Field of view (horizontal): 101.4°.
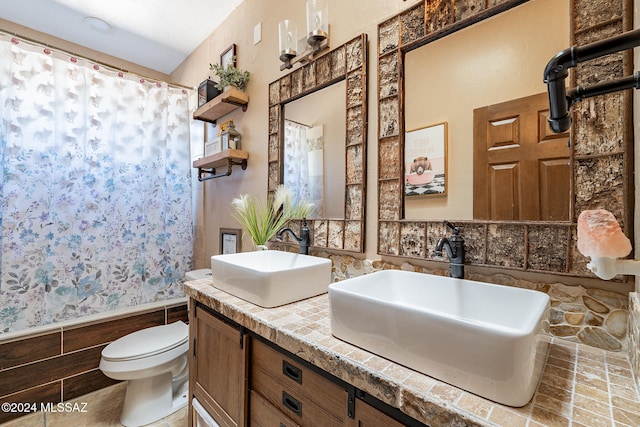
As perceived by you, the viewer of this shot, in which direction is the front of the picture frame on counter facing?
facing the viewer

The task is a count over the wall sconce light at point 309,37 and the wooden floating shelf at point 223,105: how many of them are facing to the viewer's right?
0

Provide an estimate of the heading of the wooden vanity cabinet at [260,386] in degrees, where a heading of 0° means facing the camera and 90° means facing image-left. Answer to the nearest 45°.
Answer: approximately 45°

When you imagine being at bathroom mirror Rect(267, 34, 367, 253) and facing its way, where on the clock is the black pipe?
The black pipe is roughly at 10 o'clock from the bathroom mirror.

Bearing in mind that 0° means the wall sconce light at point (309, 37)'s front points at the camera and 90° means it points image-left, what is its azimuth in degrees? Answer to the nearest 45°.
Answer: approximately 45°

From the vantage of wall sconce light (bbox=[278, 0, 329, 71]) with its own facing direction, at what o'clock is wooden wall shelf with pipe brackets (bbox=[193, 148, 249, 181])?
The wooden wall shelf with pipe brackets is roughly at 3 o'clock from the wall sconce light.

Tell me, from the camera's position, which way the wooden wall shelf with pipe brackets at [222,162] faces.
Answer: facing the viewer and to the left of the viewer

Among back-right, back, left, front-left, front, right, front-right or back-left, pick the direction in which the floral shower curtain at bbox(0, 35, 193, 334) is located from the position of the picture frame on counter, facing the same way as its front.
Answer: right
